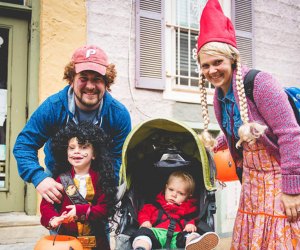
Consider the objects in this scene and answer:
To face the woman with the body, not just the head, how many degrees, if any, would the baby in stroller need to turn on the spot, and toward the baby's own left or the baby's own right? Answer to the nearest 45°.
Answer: approximately 45° to the baby's own left

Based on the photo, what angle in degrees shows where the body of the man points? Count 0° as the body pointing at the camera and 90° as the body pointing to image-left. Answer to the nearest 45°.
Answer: approximately 0°

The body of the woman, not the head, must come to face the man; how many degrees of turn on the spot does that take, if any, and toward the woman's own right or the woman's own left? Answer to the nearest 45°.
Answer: approximately 45° to the woman's own right

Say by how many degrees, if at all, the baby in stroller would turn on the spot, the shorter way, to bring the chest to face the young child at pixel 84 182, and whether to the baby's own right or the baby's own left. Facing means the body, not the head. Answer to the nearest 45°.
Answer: approximately 90° to the baby's own right

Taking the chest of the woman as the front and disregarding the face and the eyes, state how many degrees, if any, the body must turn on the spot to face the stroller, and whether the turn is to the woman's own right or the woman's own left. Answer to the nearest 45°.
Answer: approximately 90° to the woman's own right

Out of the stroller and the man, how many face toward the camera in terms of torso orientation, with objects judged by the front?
2

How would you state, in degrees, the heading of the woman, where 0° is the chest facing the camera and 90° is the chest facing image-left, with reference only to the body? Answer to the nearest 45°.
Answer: approximately 45°

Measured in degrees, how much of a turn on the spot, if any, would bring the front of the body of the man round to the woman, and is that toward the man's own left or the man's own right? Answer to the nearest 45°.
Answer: approximately 45° to the man's own left
